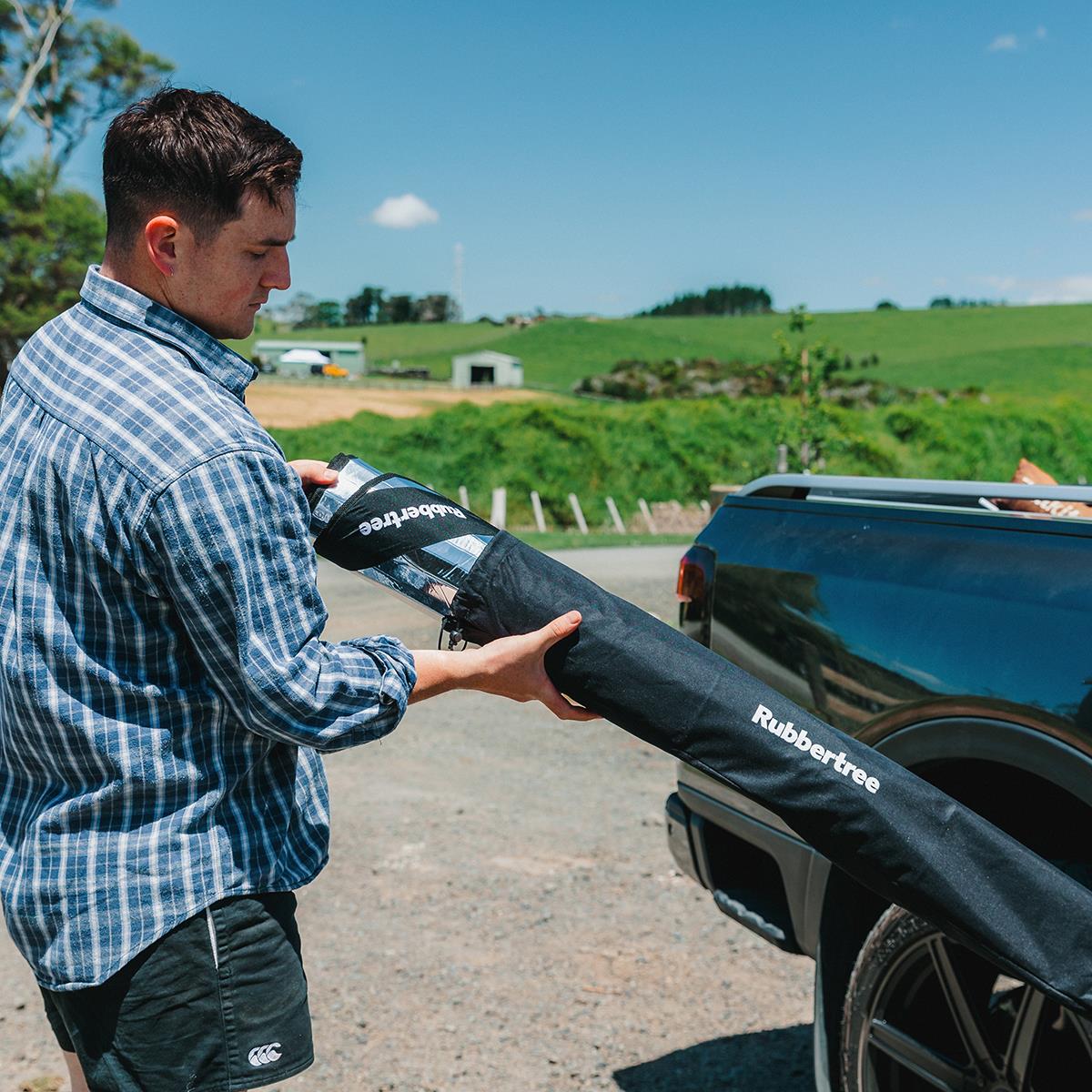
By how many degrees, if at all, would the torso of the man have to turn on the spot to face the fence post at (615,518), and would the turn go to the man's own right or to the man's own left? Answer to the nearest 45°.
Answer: approximately 45° to the man's own left

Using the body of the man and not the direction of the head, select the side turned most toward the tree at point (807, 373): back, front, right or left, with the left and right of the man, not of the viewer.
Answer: front

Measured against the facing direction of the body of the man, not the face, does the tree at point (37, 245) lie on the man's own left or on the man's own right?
on the man's own left

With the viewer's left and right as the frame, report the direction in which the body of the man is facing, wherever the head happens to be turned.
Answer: facing away from the viewer and to the right of the viewer

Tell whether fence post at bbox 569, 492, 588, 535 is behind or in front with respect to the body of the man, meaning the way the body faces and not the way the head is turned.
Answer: in front

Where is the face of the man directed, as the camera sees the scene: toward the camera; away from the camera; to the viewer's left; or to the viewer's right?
to the viewer's right

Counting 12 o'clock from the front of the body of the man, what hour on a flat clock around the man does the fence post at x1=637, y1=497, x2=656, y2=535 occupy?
The fence post is roughly at 11 o'clock from the man.
